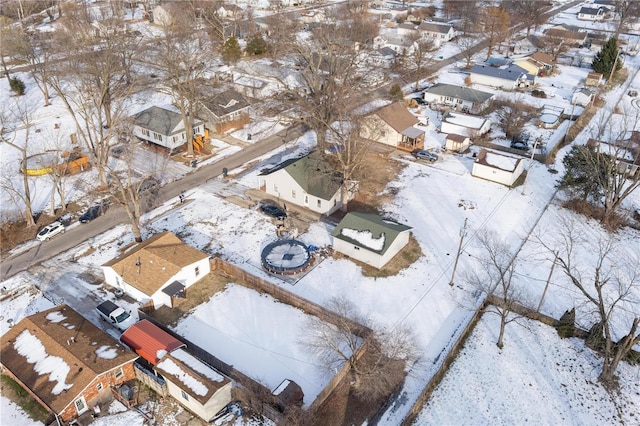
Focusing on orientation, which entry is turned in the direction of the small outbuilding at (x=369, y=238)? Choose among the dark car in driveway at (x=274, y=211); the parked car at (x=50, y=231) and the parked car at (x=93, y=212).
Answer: the dark car in driveway

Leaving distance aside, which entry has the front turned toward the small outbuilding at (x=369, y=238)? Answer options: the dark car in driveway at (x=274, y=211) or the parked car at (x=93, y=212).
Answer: the dark car in driveway

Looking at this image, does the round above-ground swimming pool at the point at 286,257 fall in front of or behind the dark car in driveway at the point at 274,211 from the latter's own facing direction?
in front

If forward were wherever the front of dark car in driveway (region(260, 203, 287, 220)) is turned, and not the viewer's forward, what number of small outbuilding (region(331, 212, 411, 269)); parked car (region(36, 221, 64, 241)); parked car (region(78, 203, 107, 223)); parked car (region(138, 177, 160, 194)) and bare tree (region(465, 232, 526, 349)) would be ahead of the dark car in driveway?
2

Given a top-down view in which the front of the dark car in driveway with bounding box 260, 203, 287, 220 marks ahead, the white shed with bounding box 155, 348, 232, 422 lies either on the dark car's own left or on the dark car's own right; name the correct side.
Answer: on the dark car's own right

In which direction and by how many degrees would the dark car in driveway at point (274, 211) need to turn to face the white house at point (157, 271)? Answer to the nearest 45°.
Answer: approximately 90° to its right

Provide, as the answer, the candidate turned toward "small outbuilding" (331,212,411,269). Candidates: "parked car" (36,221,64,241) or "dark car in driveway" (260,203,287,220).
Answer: the dark car in driveway

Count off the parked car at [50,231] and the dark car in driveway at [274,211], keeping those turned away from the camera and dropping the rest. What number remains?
0

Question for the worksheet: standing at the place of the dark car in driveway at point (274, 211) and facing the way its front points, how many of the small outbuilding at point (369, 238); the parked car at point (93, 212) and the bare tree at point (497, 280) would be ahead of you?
2
